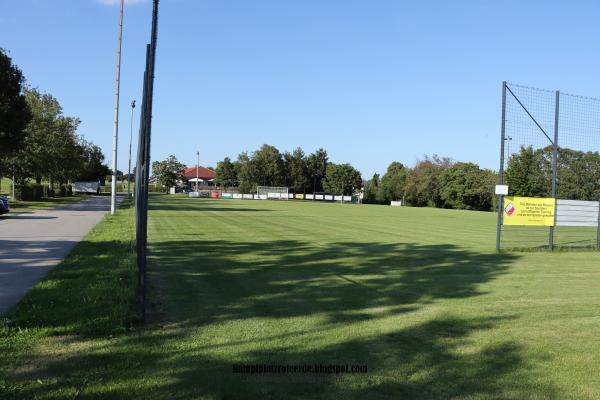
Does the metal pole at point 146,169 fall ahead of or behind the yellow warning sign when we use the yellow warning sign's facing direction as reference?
ahead

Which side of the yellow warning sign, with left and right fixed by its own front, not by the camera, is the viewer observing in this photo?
front

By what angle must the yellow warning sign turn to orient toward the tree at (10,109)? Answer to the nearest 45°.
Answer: approximately 90° to its right

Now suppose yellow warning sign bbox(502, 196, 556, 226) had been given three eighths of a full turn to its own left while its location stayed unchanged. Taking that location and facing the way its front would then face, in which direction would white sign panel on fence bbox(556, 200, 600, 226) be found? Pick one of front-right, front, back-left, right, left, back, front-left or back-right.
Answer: front

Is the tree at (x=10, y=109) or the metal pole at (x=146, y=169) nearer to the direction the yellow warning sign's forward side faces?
the metal pole
